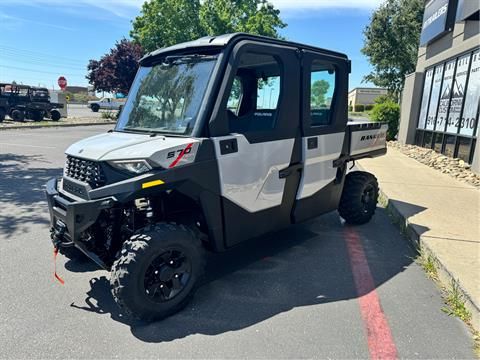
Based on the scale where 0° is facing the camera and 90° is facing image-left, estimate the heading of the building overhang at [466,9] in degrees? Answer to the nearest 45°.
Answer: approximately 45°

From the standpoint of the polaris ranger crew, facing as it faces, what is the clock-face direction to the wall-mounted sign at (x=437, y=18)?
The wall-mounted sign is roughly at 6 o'clock from the polaris ranger crew.

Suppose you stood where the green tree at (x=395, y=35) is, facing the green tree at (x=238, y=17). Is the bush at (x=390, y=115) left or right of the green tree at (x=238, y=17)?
left

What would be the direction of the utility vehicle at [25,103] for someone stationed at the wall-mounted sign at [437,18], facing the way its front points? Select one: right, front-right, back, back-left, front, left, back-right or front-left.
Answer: front-right

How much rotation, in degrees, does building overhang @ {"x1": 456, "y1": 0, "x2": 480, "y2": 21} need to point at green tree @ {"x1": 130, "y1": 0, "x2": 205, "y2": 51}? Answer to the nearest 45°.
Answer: approximately 90° to its right

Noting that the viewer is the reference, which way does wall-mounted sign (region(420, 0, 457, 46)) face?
facing the viewer and to the left of the viewer

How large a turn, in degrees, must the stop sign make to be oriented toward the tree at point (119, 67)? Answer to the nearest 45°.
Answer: approximately 135° to its left

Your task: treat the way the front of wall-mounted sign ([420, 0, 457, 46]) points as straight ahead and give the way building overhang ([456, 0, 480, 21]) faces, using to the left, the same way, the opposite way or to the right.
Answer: the same way

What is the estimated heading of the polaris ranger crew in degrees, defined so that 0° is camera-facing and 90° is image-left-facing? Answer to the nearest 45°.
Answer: approximately 45°

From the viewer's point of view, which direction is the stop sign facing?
toward the camera

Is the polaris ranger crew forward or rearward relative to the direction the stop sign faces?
forward

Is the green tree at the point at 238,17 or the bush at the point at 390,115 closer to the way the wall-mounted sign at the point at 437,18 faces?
the green tree

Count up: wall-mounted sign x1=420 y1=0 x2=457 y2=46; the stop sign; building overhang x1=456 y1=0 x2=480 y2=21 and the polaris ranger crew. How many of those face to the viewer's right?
0

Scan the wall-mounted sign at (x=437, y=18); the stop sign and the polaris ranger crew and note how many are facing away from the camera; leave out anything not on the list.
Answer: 0
